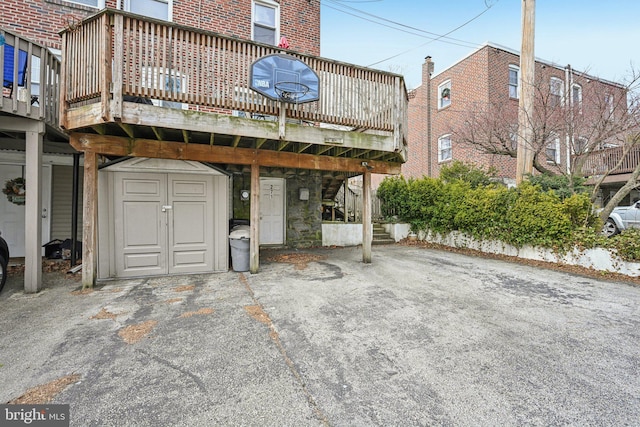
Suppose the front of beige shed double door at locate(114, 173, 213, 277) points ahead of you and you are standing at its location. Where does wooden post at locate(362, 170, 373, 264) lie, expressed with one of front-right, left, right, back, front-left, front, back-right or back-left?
left

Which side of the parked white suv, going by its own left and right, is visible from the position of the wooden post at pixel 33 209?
front

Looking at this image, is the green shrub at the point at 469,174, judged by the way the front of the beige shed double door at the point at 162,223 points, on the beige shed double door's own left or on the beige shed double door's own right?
on the beige shed double door's own left

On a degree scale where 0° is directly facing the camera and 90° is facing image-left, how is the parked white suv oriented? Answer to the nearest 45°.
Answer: approximately 45°

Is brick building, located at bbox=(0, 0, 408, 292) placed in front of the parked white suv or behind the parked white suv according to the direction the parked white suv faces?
in front

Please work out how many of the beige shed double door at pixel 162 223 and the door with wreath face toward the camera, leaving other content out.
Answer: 2

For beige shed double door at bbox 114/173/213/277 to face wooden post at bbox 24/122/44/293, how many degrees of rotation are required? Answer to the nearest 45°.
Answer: approximately 90° to its right

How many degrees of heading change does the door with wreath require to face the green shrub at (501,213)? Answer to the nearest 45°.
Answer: approximately 45° to its left

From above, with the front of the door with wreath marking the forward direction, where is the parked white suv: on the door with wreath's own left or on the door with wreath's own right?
on the door with wreath's own left

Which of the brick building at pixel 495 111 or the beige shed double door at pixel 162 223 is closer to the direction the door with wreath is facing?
the beige shed double door

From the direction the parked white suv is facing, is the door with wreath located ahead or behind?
ahead

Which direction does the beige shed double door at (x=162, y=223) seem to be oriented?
toward the camera

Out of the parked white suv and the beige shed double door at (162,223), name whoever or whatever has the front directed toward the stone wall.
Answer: the parked white suv
